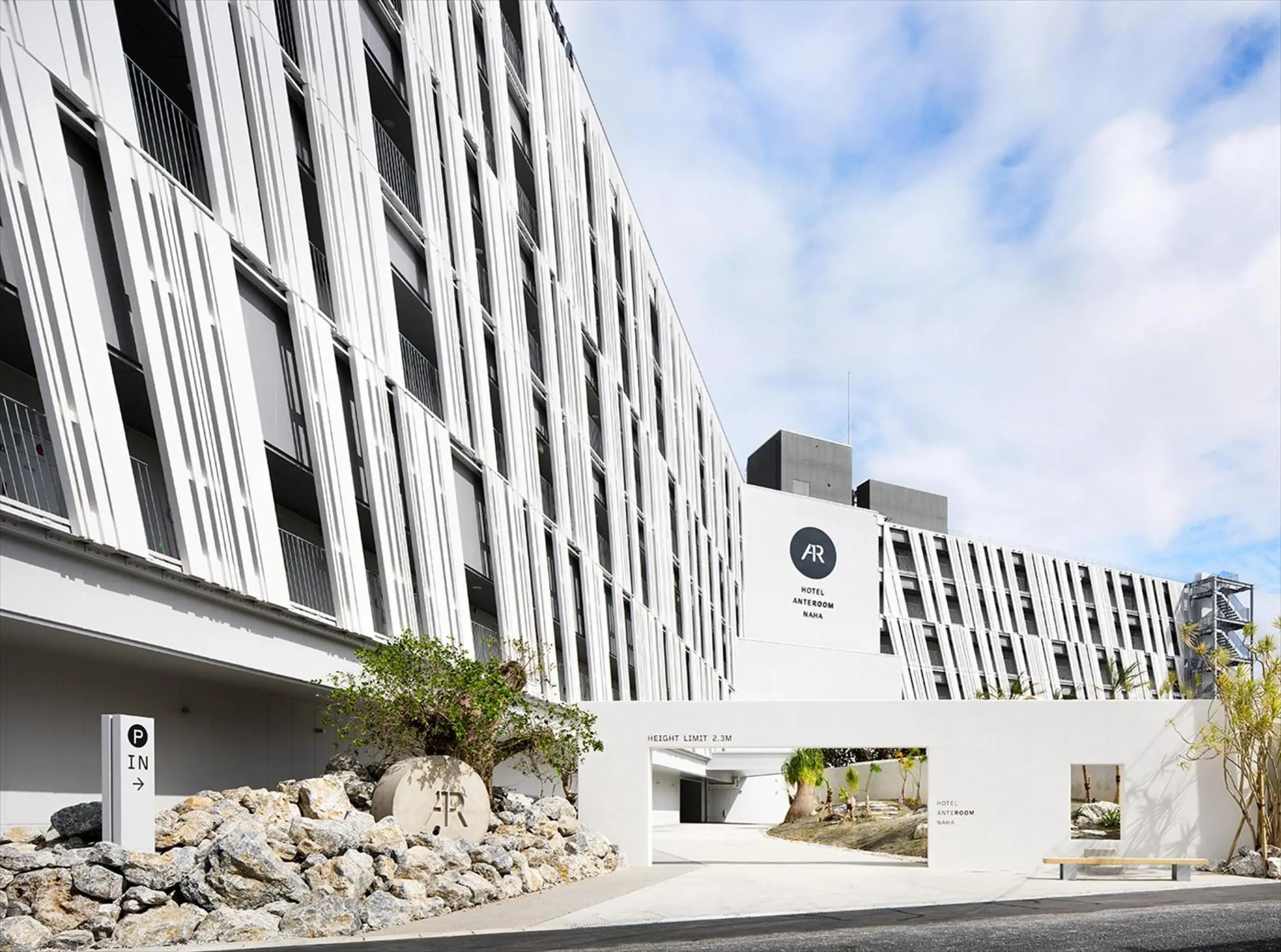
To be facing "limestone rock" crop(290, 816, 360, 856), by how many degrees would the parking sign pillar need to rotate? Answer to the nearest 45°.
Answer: approximately 90° to its left

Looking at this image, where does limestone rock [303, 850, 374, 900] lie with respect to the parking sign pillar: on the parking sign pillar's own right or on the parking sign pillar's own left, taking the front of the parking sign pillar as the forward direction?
on the parking sign pillar's own left

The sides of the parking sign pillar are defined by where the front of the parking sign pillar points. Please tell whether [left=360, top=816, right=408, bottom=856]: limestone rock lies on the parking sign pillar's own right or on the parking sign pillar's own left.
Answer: on the parking sign pillar's own left

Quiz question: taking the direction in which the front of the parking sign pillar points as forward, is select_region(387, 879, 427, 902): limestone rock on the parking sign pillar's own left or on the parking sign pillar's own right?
on the parking sign pillar's own left

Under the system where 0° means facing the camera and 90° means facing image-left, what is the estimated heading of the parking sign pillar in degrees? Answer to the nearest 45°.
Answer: approximately 315°

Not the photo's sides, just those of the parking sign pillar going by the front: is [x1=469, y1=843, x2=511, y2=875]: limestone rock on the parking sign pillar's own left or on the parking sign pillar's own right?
on the parking sign pillar's own left

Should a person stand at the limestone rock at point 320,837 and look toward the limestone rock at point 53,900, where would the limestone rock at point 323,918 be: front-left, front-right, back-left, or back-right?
front-left

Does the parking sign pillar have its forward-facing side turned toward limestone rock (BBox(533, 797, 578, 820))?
no

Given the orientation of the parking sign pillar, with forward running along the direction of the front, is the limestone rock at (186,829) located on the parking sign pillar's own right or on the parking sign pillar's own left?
on the parking sign pillar's own left

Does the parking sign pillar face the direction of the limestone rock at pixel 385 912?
no
